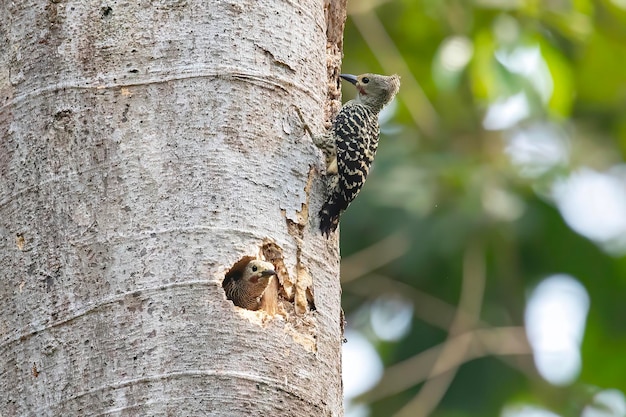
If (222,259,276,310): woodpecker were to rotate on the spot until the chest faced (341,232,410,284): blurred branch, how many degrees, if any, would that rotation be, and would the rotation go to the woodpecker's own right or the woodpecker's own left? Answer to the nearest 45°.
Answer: approximately 135° to the woodpecker's own left

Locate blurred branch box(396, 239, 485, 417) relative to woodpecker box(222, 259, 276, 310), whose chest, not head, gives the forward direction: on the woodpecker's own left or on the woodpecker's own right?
on the woodpecker's own left

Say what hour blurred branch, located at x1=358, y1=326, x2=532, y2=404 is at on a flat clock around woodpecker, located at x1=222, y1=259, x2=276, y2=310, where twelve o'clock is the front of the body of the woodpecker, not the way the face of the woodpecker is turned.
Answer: The blurred branch is roughly at 8 o'clock from the woodpecker.

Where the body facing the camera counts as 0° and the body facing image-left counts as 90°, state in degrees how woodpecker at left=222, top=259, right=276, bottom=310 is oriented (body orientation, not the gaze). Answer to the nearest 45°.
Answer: approximately 315°
